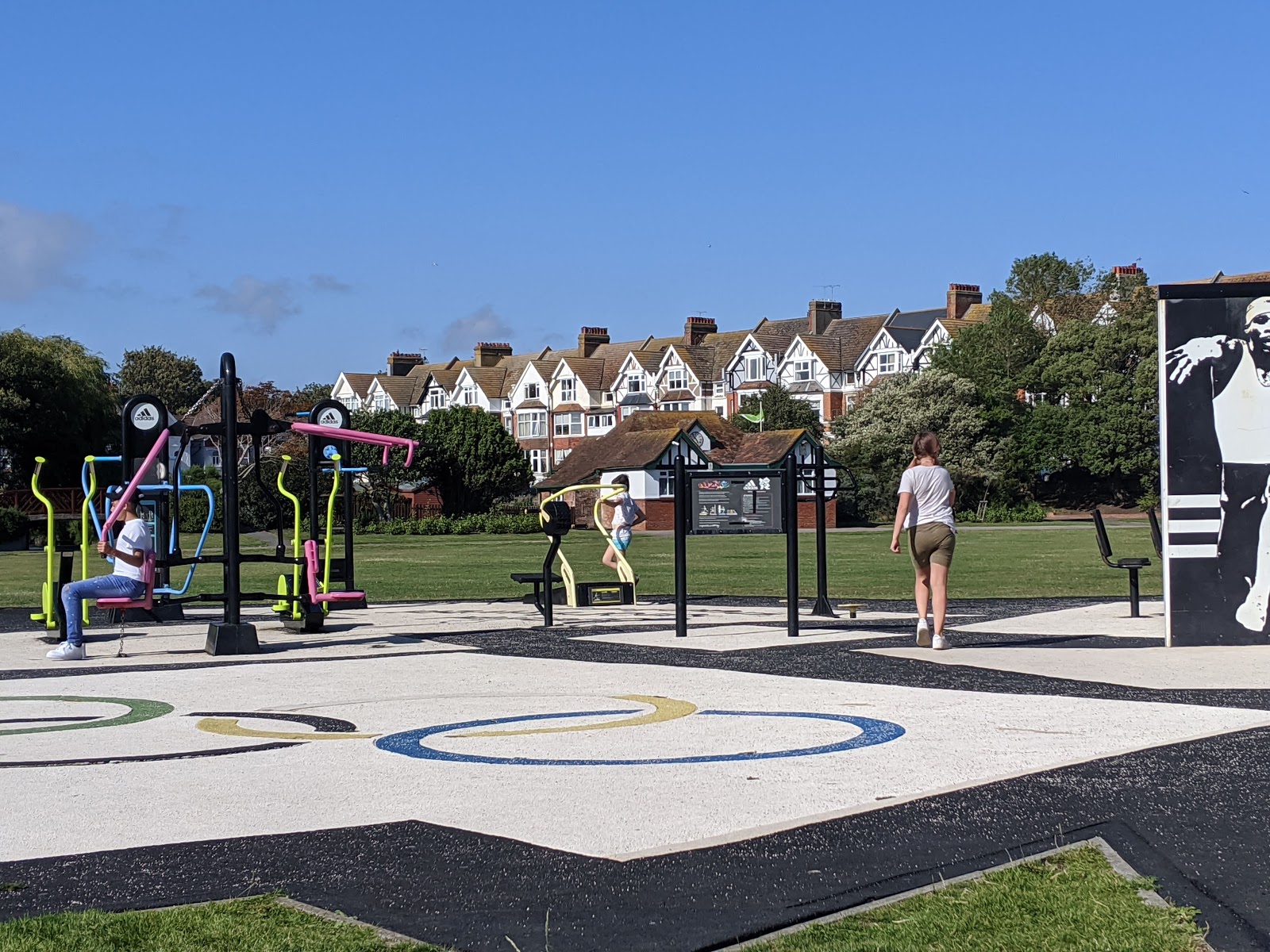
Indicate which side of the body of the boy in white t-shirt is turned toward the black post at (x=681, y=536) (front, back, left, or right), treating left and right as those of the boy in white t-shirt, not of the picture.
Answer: back

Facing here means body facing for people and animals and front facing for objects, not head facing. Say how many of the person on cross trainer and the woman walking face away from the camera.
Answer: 1

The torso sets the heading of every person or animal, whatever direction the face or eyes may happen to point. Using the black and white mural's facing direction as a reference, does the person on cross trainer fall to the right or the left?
on its right

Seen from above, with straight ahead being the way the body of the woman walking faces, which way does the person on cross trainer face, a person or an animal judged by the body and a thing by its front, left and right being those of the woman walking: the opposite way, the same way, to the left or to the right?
to the left

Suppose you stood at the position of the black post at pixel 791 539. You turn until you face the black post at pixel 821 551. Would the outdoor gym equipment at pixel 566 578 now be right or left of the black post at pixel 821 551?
left

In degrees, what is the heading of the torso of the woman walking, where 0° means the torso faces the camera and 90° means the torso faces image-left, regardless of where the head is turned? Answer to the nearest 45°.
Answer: approximately 180°

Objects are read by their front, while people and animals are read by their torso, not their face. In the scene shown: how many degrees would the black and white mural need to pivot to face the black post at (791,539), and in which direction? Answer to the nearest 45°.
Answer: approximately 90° to its right

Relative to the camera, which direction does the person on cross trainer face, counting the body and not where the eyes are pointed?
to the viewer's left

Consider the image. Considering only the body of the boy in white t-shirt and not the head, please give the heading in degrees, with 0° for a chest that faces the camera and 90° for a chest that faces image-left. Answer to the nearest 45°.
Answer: approximately 90°
